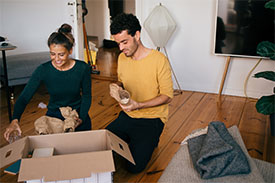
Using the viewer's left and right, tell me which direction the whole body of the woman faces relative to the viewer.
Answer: facing the viewer

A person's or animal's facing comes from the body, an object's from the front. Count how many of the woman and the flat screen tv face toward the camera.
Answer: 2

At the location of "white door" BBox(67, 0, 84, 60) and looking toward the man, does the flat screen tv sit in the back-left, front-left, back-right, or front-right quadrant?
front-left

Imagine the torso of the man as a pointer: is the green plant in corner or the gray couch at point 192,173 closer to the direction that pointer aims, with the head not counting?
the gray couch

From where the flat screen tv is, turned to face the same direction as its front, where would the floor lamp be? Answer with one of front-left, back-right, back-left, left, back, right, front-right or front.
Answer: right

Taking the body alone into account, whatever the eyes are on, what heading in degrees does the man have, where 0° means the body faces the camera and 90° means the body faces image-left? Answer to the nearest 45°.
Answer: approximately 45°

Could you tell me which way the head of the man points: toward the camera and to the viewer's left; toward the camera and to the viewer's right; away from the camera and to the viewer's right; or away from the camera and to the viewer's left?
toward the camera and to the viewer's left

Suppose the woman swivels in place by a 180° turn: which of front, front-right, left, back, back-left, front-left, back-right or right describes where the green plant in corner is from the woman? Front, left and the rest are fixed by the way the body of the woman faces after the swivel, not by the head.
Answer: right

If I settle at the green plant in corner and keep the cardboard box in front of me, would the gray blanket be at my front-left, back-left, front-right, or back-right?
front-left

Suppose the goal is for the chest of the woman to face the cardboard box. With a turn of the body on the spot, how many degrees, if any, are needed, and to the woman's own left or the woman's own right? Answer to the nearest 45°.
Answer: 0° — they already face it

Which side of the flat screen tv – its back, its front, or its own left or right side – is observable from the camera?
front
